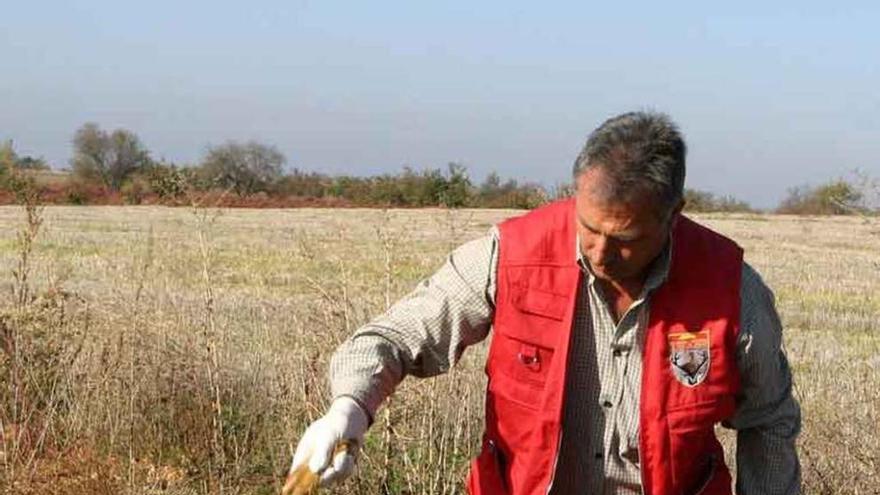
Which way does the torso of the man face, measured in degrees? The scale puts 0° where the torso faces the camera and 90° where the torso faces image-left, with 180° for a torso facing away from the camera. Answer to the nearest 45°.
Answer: approximately 0°
